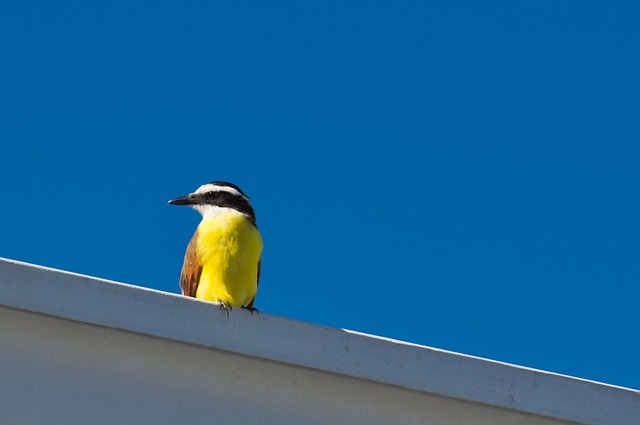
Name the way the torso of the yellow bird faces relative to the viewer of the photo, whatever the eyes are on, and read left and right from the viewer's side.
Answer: facing the viewer
